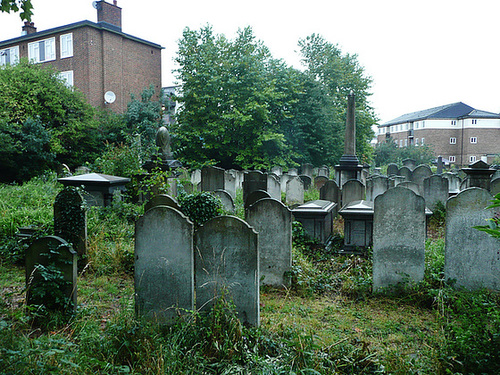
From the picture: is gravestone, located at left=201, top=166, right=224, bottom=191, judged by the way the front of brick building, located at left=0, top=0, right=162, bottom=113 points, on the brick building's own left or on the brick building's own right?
on the brick building's own left

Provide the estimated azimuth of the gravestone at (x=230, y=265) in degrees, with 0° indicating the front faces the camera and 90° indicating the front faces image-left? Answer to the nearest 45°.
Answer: approximately 0°

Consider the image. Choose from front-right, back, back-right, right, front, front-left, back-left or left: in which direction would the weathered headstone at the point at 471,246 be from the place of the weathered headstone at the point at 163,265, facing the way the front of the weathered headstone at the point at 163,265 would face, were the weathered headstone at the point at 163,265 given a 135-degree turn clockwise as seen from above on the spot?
back-right

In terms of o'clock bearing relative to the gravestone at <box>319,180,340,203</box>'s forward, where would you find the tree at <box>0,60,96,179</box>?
The tree is roughly at 4 o'clock from the gravestone.

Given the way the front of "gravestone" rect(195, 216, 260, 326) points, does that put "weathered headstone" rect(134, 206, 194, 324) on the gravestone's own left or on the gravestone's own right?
on the gravestone's own right

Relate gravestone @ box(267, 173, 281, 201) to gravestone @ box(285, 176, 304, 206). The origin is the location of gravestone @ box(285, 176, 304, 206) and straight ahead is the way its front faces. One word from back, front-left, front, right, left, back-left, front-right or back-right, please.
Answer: right

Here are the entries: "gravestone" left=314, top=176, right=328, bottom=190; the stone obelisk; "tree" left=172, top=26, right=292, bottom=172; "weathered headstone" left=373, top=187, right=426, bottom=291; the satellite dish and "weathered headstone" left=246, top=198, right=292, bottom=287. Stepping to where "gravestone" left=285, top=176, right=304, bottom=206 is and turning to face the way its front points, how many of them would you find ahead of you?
2

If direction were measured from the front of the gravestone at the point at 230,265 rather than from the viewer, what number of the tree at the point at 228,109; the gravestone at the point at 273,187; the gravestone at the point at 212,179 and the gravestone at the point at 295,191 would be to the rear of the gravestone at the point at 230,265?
4

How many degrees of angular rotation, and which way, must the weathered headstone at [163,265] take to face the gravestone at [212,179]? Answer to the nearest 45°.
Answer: approximately 180°

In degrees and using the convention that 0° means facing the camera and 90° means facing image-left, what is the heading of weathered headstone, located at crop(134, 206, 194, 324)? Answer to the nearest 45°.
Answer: approximately 0°

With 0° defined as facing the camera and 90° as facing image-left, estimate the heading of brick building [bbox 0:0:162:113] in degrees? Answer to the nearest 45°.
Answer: approximately 45°
